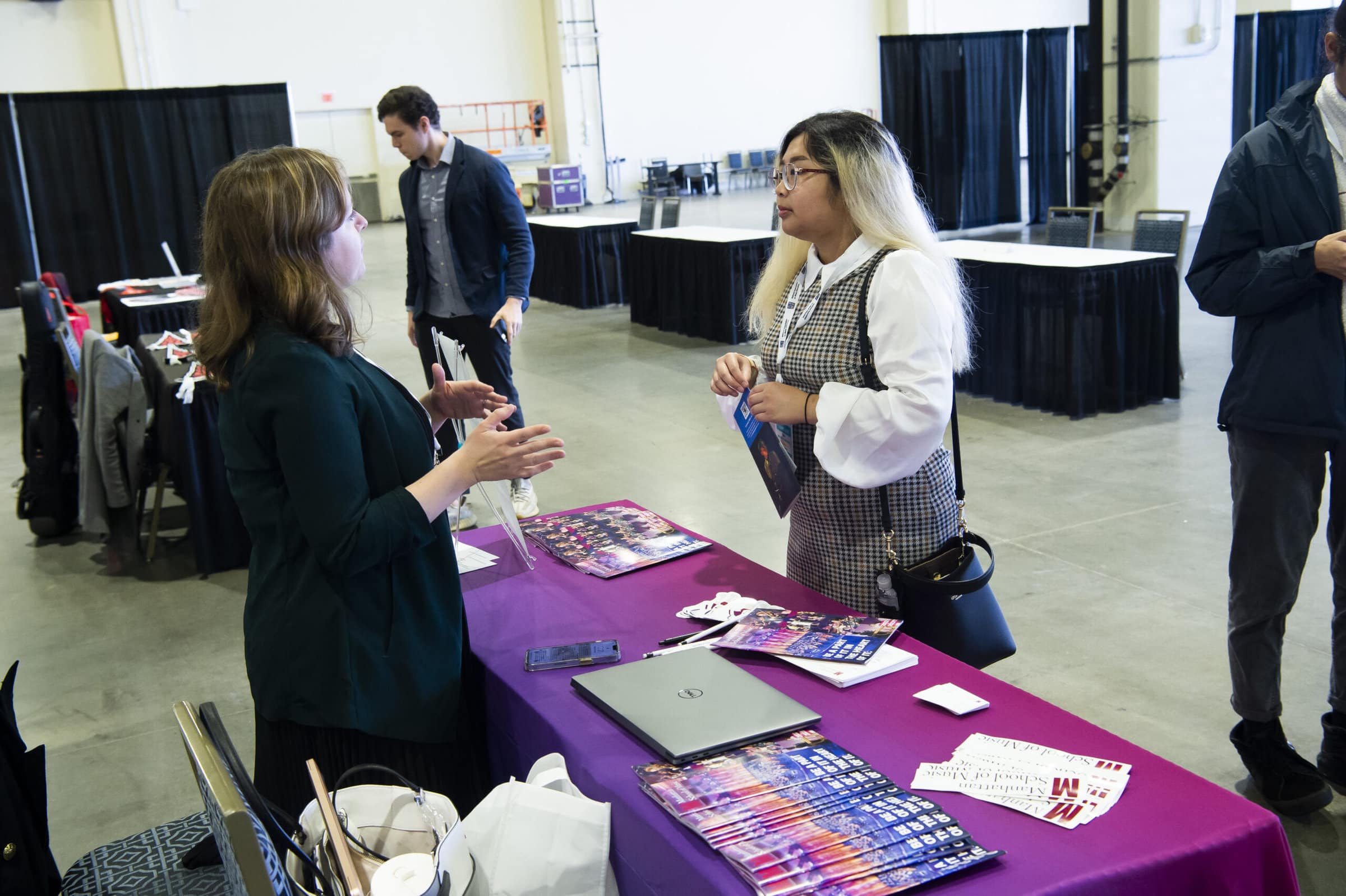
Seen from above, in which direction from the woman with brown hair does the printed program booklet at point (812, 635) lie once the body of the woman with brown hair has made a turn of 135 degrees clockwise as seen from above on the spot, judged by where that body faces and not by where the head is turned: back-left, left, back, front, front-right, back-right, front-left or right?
back-left

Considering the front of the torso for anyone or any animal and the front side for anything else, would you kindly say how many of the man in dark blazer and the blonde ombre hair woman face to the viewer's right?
0

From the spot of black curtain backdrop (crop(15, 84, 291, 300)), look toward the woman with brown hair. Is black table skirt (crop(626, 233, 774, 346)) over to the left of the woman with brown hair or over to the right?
left

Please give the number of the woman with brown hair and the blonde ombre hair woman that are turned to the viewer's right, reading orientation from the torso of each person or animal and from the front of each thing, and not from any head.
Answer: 1

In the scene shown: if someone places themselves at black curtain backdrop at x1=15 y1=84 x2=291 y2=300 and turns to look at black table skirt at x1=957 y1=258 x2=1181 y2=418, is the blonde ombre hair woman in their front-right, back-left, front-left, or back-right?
front-right

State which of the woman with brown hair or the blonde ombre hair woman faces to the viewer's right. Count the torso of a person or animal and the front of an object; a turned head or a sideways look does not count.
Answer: the woman with brown hair

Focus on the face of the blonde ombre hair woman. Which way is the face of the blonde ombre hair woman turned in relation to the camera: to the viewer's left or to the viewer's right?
to the viewer's left

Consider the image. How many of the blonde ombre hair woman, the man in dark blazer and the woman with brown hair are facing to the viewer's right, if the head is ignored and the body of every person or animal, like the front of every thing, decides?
1

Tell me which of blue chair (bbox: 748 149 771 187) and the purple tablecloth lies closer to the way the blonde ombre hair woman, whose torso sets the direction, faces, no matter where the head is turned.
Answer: the purple tablecloth

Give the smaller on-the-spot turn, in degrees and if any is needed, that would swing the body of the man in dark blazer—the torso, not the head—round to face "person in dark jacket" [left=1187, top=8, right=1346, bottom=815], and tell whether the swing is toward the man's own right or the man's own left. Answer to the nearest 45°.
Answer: approximately 90° to the man's own left

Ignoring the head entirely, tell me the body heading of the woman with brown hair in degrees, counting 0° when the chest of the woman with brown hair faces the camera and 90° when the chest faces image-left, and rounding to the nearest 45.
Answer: approximately 270°

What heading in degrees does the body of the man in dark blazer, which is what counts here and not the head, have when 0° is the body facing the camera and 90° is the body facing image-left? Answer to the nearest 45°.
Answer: approximately 45°

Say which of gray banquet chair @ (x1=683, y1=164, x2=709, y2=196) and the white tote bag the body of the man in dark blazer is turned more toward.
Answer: the white tote bag
